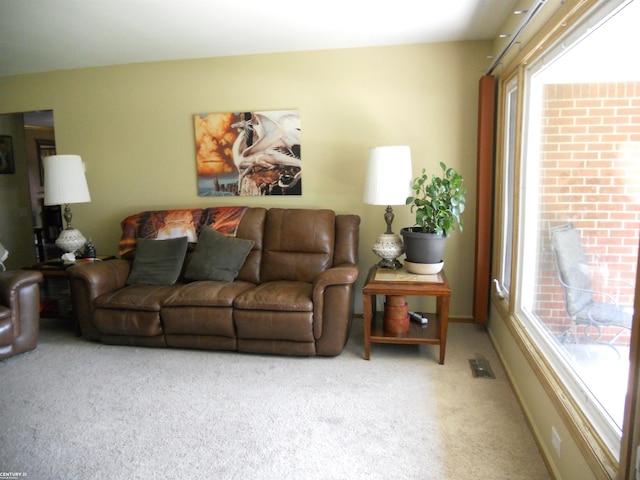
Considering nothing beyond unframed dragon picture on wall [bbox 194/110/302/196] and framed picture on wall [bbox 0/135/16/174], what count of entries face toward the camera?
2

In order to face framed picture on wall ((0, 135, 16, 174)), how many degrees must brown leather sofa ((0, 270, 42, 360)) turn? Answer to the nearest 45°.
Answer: approximately 135° to its left

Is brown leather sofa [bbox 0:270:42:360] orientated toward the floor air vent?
yes

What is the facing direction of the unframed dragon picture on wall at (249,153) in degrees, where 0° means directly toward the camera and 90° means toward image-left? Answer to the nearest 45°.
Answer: approximately 0°

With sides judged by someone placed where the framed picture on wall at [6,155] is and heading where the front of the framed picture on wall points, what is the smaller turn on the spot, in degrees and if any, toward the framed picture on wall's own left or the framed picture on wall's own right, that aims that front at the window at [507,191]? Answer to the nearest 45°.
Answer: approximately 45° to the framed picture on wall's own left

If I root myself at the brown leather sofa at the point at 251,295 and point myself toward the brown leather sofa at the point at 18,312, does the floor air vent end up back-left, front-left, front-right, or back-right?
back-left

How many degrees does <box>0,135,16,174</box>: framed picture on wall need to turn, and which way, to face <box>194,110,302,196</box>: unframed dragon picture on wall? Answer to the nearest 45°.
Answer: approximately 45° to its left

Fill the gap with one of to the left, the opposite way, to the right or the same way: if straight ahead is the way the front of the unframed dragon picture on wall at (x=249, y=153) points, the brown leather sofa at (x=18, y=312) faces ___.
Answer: to the left

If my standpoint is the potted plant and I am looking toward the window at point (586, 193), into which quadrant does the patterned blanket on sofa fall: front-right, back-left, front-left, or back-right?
back-right

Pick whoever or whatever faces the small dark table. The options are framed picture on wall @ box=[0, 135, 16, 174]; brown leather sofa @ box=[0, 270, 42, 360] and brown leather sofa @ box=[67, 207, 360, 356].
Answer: the framed picture on wall

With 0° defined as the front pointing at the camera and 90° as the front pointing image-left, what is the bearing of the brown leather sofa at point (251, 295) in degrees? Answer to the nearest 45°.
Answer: approximately 0°
